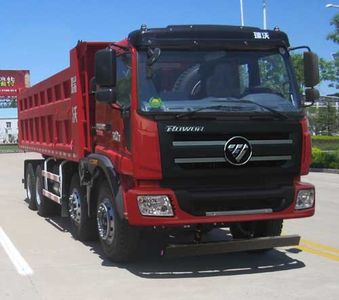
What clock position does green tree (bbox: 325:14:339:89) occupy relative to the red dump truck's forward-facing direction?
The green tree is roughly at 8 o'clock from the red dump truck.

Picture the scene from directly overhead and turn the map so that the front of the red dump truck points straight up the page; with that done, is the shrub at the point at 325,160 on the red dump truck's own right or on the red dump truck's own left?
on the red dump truck's own left

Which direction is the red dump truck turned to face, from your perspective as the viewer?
facing the viewer and to the right of the viewer

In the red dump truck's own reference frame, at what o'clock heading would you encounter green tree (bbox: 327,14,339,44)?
The green tree is roughly at 8 o'clock from the red dump truck.
